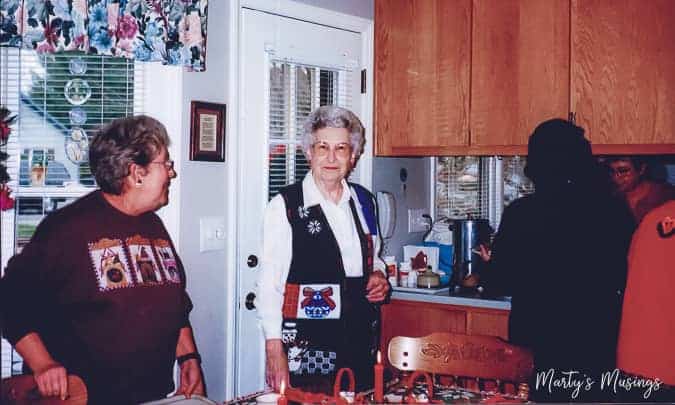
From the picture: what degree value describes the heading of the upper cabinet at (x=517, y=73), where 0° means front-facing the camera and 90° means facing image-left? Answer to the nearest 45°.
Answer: approximately 0°

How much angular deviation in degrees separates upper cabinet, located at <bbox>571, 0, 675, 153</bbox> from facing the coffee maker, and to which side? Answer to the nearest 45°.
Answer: approximately 135° to its right

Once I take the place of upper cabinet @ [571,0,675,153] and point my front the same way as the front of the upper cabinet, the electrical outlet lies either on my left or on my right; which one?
on my right

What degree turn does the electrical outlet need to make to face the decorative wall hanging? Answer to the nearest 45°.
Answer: approximately 45° to its right

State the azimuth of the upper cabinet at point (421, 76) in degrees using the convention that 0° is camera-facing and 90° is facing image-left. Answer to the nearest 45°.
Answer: approximately 0°

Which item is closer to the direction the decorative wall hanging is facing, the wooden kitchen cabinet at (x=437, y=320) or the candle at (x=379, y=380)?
the candle

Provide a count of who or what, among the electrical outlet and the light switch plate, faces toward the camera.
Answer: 2

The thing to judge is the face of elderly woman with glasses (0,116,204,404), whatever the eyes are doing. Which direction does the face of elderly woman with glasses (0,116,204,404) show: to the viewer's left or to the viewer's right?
to the viewer's right
